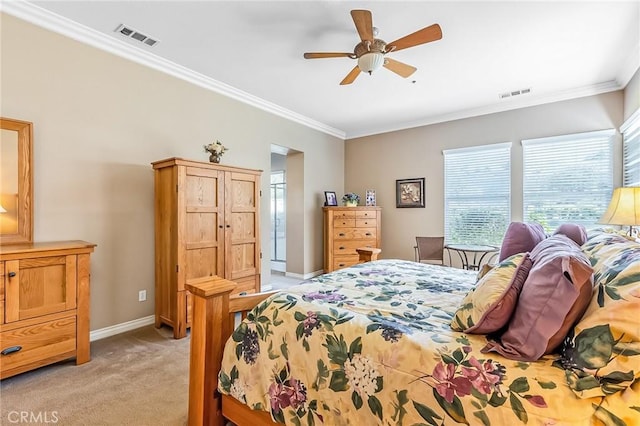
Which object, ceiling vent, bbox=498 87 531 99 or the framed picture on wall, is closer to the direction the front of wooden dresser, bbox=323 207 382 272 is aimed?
the ceiling vent

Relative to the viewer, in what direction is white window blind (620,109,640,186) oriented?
to the viewer's left

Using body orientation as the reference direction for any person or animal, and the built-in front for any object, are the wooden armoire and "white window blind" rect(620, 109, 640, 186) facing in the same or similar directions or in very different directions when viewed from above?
very different directions

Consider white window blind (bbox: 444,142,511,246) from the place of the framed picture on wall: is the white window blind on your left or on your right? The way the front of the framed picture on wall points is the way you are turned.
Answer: on your left

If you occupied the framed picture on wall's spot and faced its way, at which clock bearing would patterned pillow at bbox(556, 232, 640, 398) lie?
The patterned pillow is roughly at 12 o'clock from the framed picture on wall.

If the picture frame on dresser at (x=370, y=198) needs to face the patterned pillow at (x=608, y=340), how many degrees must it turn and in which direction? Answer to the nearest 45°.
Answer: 0° — it already faces it

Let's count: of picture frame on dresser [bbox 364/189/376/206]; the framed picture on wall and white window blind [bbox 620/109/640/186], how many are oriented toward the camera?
2

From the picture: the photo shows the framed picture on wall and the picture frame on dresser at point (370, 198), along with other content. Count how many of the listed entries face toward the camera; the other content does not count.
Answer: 2

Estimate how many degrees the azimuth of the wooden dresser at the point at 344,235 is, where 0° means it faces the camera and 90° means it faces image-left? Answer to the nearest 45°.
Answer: approximately 315°

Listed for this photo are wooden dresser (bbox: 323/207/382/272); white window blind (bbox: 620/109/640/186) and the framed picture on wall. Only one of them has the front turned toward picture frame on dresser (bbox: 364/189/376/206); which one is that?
the white window blind
